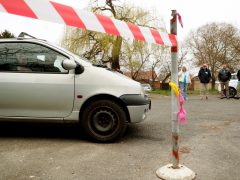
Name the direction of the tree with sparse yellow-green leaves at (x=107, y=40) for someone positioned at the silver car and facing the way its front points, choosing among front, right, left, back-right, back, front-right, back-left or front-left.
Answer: left

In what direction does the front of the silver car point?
to the viewer's right

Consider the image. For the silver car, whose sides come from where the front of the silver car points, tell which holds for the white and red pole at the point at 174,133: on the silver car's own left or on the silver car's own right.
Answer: on the silver car's own right

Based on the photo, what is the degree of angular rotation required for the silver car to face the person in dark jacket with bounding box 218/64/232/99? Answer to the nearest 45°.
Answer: approximately 45° to its left

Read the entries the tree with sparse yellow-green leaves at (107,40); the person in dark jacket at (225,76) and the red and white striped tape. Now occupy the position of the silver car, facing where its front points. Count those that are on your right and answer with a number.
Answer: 1
